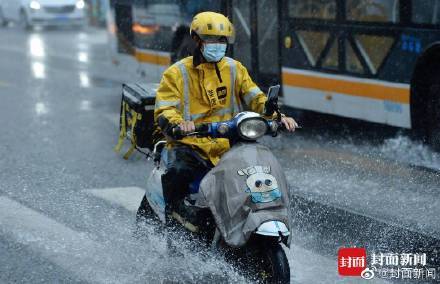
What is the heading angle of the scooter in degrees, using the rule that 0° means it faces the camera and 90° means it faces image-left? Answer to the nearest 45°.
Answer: approximately 315°
